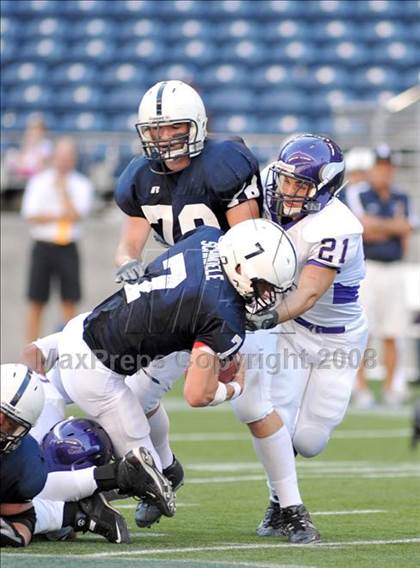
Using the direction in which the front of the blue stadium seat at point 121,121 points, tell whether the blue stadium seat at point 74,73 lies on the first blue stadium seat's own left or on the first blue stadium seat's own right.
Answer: on the first blue stadium seat's own right

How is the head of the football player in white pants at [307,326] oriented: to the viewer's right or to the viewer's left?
to the viewer's left

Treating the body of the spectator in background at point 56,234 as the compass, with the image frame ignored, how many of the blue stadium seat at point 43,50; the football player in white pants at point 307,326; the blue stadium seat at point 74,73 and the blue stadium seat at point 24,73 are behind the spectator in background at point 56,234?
3

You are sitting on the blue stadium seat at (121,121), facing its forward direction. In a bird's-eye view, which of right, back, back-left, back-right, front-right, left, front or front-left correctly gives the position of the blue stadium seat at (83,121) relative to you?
right

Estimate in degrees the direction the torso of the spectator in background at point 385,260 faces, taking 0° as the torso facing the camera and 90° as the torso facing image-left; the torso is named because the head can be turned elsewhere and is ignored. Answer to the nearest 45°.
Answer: approximately 0°

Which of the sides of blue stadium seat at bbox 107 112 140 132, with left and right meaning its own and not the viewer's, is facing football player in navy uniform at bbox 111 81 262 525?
front

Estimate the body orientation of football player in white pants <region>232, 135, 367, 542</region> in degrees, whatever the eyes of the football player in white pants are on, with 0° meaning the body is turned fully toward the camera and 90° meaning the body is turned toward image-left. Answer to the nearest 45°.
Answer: approximately 45°

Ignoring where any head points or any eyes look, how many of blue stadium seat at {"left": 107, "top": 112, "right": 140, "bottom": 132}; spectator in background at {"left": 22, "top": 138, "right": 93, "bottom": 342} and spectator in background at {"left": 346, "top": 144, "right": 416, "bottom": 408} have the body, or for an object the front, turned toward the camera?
3

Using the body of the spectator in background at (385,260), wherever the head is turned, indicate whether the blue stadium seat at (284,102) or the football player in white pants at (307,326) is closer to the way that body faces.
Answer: the football player in white pants

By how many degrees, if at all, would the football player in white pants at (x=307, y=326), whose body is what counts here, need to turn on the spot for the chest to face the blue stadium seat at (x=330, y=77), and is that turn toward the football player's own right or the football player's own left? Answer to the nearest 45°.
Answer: approximately 135° to the football player's own right
